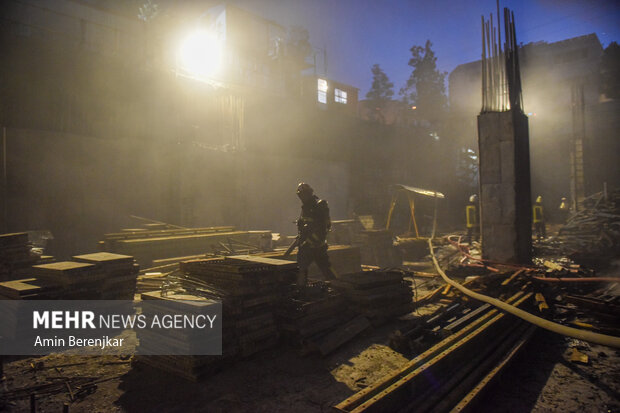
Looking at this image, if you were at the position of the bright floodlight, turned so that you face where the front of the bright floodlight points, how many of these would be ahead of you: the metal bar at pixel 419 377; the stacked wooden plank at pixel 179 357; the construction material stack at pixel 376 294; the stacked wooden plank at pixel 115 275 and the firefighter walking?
5

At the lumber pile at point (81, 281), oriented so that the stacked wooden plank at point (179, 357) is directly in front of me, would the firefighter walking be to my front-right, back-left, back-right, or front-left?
front-left

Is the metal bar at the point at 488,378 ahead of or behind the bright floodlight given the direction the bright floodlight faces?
ahead

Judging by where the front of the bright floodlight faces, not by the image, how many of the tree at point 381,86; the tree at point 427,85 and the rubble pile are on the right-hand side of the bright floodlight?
0

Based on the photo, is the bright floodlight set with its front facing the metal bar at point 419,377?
yes

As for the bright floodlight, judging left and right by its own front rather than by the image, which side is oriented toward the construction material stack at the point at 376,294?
front

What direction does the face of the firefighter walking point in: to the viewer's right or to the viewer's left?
to the viewer's left

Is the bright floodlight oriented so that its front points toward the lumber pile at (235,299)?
yes

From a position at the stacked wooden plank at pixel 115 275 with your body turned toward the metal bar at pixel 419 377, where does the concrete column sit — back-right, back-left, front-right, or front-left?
front-left

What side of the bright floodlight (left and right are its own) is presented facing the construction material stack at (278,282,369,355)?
front

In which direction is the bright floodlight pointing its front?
toward the camera

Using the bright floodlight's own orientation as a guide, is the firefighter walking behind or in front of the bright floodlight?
in front

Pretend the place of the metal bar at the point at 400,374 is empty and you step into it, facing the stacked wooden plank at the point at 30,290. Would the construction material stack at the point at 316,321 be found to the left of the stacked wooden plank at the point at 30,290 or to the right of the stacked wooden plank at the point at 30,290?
right

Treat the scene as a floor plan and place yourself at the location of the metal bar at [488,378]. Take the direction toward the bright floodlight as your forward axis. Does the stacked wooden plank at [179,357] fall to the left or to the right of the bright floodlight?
left

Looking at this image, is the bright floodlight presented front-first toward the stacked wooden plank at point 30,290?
yes
